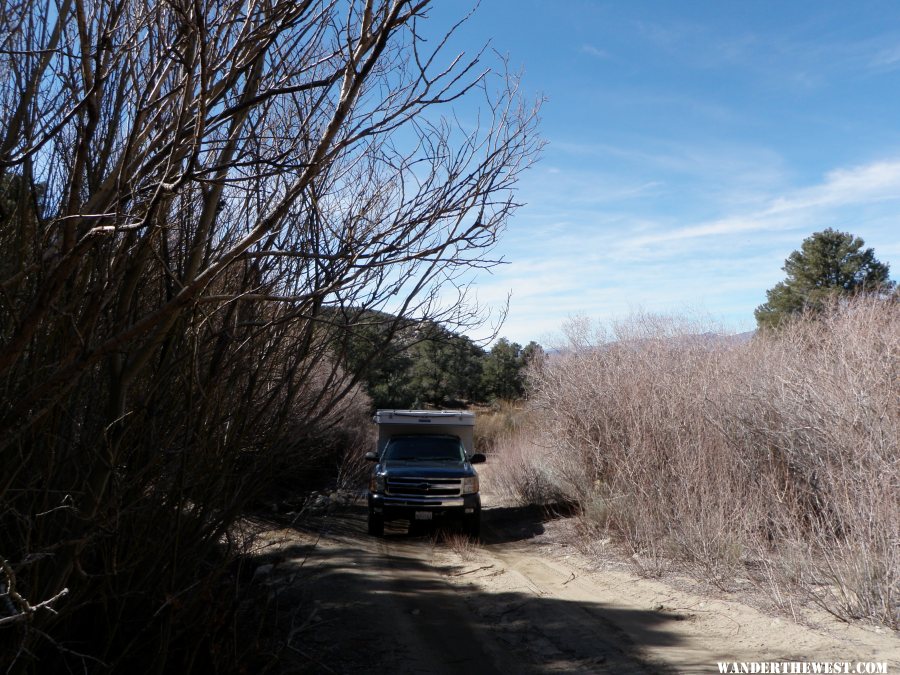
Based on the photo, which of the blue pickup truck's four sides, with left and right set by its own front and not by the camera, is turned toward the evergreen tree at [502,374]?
back

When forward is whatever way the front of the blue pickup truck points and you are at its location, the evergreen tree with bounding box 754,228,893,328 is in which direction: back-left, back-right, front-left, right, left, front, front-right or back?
back-left

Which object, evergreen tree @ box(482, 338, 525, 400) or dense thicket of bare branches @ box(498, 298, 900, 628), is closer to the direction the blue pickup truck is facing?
the dense thicket of bare branches

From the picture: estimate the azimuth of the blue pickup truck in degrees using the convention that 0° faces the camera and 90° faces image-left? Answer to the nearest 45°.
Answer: approximately 0°
